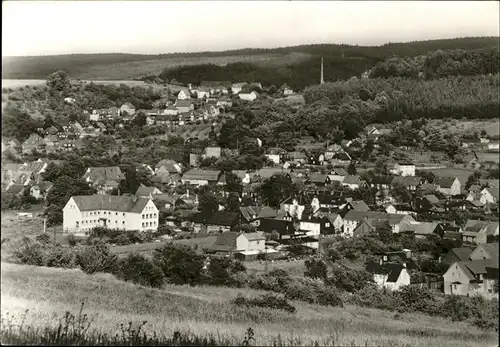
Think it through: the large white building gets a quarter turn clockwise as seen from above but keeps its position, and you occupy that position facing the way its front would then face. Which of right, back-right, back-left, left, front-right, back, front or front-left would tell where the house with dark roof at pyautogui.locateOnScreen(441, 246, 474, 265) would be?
back-left

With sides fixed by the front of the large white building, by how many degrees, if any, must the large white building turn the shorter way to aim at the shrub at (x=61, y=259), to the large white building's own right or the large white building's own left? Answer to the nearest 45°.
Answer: approximately 45° to the large white building's own right

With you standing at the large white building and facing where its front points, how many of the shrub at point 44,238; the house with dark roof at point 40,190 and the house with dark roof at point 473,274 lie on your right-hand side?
2

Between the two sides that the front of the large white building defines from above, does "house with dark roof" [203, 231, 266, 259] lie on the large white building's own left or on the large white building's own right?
on the large white building's own left

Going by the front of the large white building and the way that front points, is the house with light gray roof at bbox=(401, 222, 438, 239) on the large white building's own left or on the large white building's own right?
on the large white building's own left

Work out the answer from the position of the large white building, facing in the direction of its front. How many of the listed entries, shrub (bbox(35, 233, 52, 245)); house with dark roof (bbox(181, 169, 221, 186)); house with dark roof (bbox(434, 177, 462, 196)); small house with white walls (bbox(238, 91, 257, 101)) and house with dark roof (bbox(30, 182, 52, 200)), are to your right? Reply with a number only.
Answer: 2

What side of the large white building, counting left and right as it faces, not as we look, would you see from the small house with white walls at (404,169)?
left

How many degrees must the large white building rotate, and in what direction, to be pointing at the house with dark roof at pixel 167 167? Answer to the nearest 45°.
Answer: approximately 135° to its left

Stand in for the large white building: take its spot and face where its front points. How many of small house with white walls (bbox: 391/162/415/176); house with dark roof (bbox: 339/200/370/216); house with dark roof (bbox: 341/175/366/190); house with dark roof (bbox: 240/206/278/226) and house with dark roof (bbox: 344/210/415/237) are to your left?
5

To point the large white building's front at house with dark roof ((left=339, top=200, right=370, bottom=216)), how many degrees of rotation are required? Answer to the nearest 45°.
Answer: approximately 90° to its left

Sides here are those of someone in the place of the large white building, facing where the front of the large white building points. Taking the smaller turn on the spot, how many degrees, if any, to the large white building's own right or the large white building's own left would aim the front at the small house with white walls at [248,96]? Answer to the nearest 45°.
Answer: approximately 180°

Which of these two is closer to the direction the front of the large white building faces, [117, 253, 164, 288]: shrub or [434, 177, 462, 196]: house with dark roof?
the shrub

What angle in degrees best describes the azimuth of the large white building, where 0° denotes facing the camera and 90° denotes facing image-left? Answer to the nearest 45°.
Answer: approximately 0°
